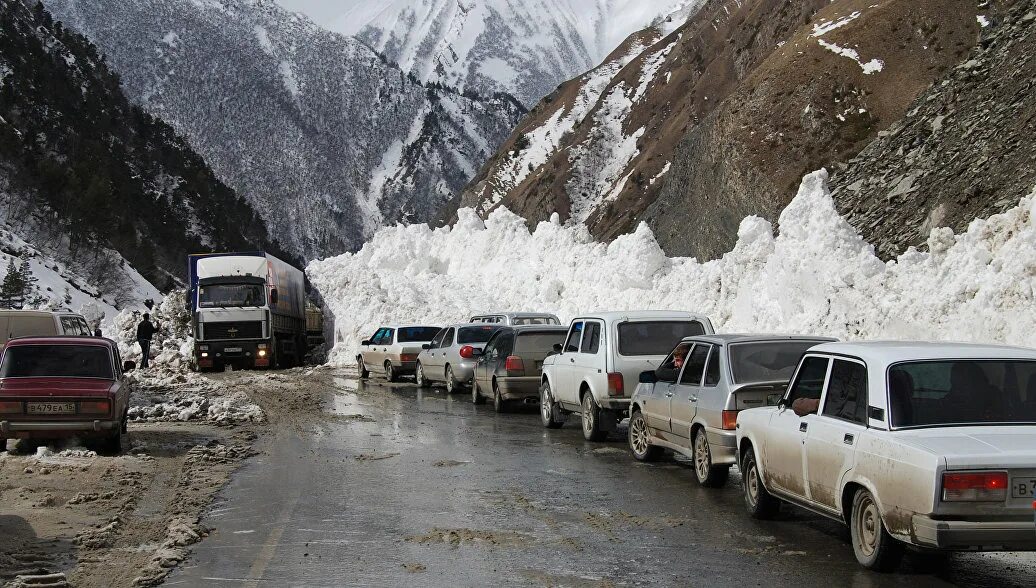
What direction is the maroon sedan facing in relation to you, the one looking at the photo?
facing away from the viewer

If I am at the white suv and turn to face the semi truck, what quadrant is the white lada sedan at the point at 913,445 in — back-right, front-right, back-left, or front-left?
back-left

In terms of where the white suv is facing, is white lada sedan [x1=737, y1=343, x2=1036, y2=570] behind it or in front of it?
behind

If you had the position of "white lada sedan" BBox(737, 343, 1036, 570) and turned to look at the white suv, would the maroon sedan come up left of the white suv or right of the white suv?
left

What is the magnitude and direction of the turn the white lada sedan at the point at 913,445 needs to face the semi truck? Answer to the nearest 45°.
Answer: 0° — it already faces it

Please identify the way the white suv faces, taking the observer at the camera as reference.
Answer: facing away from the viewer and to the left of the viewer

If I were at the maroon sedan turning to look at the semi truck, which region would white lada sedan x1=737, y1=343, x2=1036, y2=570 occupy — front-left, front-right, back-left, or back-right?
back-right

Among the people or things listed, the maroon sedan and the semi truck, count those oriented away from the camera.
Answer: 1

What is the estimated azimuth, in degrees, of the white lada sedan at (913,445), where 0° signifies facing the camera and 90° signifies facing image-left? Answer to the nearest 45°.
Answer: approximately 135°
